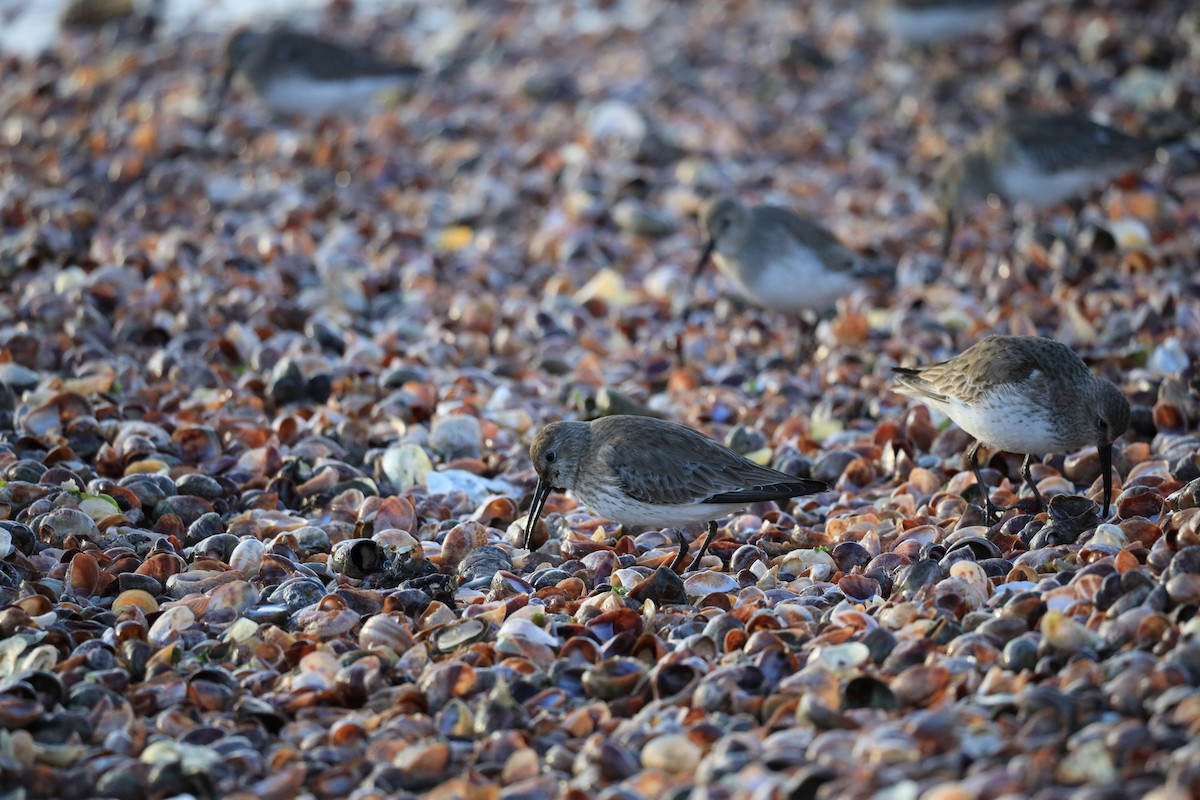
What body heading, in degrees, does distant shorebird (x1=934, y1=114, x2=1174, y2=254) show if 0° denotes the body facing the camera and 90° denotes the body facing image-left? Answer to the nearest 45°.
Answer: approximately 90°

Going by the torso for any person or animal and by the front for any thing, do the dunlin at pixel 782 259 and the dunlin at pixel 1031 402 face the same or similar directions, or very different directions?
very different directions

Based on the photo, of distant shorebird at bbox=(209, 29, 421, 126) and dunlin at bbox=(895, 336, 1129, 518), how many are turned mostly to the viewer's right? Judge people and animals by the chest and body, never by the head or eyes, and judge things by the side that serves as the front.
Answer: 1

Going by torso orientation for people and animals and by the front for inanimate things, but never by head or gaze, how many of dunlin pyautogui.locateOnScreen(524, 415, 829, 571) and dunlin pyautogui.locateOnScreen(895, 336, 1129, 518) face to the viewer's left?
1

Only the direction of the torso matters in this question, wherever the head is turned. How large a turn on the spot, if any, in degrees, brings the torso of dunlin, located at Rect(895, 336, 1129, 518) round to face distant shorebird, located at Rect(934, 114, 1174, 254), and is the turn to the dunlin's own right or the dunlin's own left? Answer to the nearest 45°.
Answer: approximately 90° to the dunlin's own left

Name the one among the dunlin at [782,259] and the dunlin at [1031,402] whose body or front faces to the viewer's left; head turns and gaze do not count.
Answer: the dunlin at [782,259]

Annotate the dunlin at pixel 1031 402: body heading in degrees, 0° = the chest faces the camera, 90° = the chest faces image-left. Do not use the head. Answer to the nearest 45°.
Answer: approximately 270°

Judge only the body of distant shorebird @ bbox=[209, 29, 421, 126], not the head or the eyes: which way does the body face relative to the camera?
to the viewer's left

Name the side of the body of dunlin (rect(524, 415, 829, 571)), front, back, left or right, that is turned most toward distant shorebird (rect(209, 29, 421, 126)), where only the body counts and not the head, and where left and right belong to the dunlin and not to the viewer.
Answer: right

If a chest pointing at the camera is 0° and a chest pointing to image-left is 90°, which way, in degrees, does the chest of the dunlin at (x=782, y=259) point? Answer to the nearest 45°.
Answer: approximately 90°

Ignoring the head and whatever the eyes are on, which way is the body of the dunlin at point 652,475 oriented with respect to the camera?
to the viewer's left
